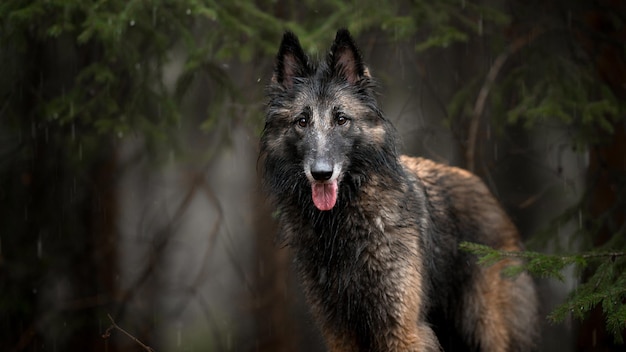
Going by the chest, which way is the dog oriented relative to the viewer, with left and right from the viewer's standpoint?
facing the viewer and to the left of the viewer

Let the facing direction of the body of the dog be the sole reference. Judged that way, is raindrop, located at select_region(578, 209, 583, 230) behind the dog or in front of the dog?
behind

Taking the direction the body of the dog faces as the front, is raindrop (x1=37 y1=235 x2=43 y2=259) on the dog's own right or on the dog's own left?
on the dog's own right
